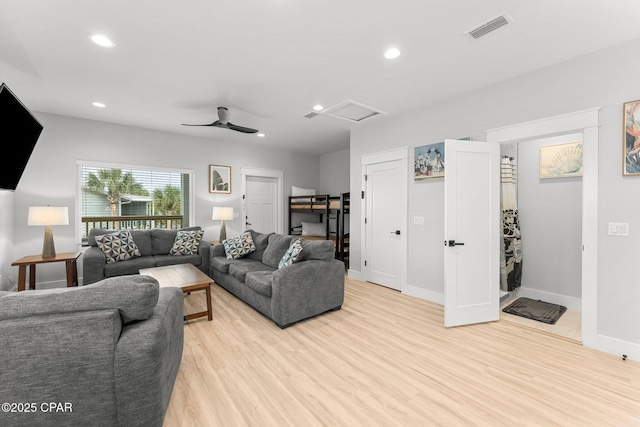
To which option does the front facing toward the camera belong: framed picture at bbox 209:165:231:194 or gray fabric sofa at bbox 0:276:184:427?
the framed picture

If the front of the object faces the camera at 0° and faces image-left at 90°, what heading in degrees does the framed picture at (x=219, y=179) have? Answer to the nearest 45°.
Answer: approximately 0°

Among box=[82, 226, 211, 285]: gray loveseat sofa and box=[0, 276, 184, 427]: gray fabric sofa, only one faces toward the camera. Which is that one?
box=[82, 226, 211, 285]: gray loveseat sofa

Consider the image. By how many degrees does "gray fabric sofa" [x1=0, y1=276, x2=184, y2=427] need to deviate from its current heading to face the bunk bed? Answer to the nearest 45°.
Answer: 0° — it already faces it

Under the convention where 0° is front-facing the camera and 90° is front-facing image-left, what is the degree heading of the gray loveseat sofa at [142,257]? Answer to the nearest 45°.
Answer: approximately 0°

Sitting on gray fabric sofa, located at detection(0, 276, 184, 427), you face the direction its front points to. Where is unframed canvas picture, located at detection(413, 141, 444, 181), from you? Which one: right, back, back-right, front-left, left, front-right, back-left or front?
front-right

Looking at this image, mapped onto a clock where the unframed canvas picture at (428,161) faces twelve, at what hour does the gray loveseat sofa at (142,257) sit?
The gray loveseat sofa is roughly at 1 o'clock from the unframed canvas picture.

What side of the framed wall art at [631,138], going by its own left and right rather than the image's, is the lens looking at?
front

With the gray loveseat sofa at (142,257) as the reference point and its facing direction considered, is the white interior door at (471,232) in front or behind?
in front

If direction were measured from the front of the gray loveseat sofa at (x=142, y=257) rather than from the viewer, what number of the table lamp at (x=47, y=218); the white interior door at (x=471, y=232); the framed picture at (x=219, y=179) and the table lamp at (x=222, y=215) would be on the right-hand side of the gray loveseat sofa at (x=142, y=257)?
1

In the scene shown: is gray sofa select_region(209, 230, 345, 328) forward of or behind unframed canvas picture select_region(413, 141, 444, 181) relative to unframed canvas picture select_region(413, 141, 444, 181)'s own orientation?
forward

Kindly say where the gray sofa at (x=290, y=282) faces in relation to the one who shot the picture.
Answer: facing the viewer and to the left of the viewer

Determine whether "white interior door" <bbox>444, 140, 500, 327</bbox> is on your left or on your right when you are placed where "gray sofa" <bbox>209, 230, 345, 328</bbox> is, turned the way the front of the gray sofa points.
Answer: on your left

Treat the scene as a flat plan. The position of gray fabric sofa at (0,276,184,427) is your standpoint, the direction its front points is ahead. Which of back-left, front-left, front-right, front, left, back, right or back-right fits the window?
front-left

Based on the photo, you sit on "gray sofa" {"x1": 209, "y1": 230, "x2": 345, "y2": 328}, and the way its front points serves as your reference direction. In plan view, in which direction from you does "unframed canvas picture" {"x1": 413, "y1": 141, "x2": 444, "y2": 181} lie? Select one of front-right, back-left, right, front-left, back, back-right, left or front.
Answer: back-left

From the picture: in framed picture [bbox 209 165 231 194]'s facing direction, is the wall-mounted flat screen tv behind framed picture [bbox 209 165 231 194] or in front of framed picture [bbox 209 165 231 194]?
in front
